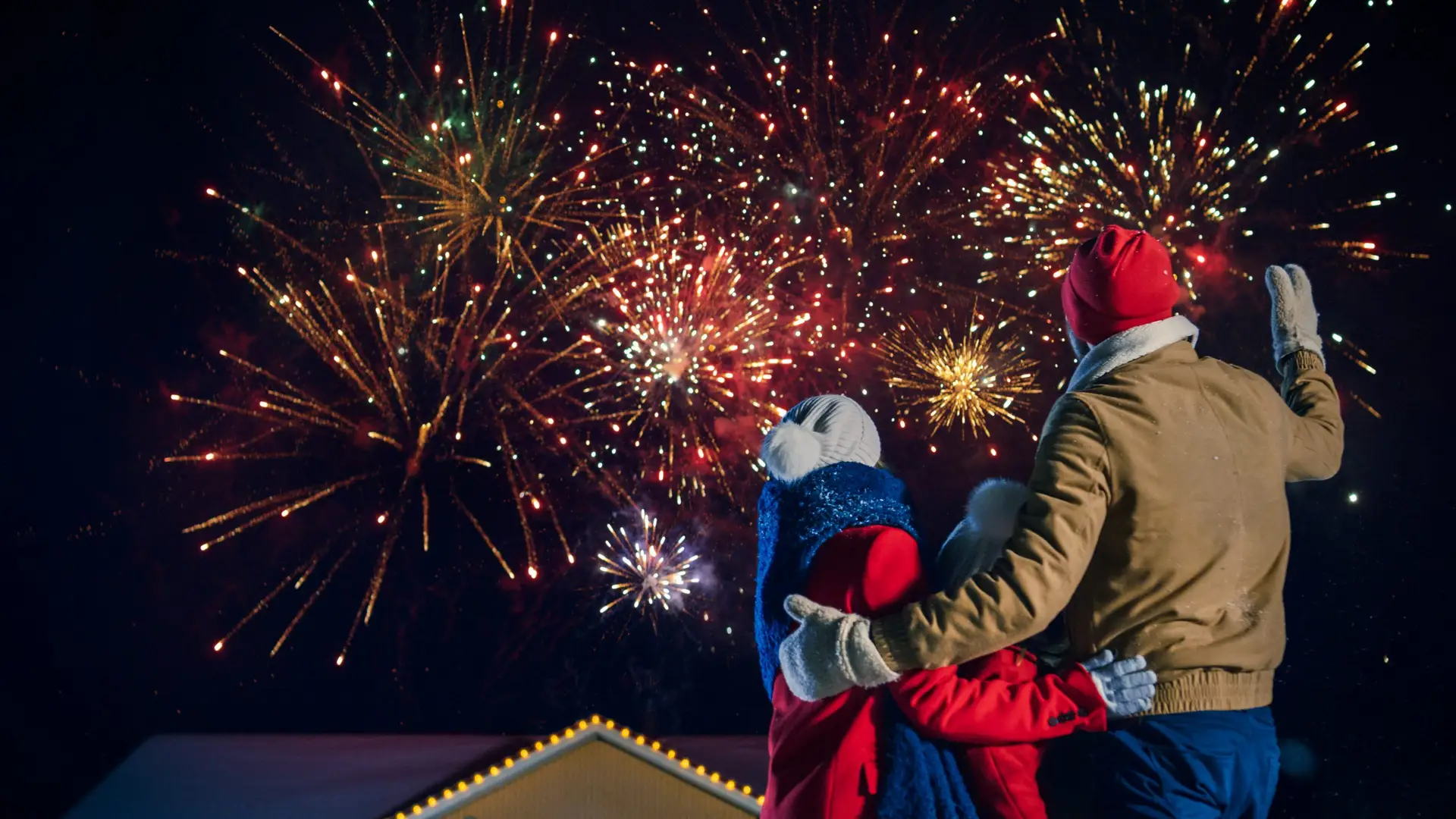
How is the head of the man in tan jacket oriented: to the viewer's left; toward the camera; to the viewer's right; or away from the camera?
away from the camera

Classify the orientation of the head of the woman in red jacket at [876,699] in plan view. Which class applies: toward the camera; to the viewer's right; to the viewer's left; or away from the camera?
away from the camera

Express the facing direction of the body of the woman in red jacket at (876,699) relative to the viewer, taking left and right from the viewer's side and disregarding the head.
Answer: facing away from the viewer and to the right of the viewer

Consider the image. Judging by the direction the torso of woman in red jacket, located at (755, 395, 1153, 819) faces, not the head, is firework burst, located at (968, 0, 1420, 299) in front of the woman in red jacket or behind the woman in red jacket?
in front
